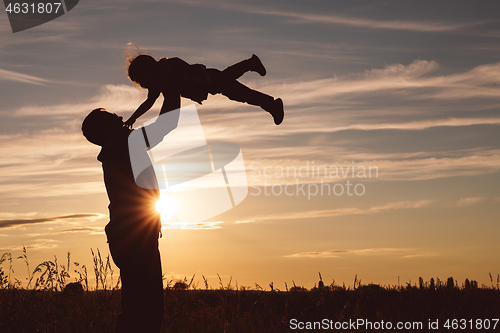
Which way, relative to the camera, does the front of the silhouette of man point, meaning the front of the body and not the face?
to the viewer's right
